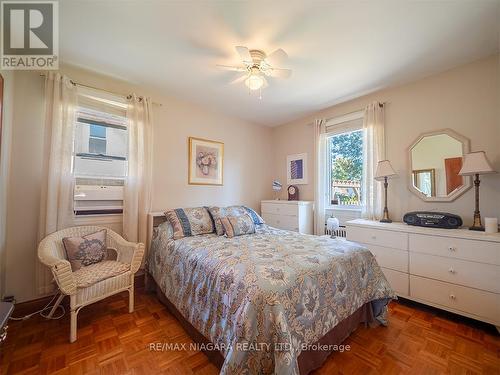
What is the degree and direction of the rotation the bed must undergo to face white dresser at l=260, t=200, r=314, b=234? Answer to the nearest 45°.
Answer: approximately 135° to its left

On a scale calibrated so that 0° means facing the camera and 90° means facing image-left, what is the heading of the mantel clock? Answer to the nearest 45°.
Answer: approximately 45°

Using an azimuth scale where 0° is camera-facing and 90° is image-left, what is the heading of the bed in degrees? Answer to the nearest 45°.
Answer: approximately 315°

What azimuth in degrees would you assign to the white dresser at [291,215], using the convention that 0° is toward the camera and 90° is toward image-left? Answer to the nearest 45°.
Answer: approximately 45°

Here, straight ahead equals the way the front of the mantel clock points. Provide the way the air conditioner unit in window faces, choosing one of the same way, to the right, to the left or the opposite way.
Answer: to the left

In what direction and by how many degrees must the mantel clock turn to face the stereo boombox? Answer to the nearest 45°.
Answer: approximately 90° to its left

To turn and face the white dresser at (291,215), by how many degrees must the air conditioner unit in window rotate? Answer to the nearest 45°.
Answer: approximately 90° to its left

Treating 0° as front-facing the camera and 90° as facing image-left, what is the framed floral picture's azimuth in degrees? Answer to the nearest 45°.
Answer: approximately 315°
